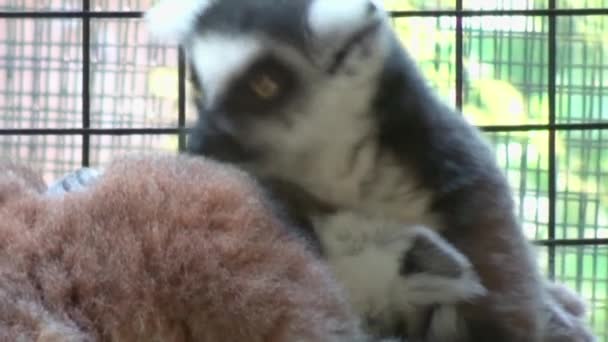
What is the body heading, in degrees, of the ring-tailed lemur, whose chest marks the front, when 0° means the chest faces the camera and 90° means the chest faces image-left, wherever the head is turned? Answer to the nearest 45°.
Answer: approximately 90°
